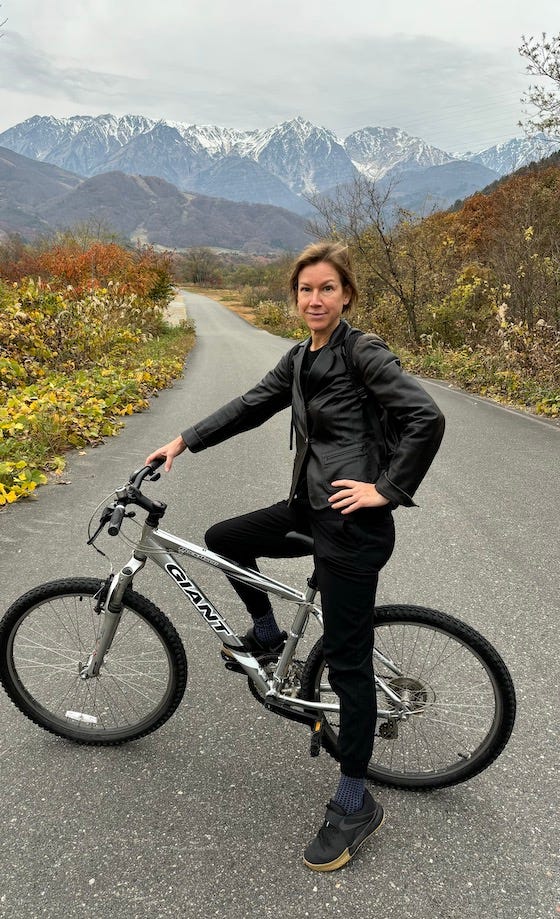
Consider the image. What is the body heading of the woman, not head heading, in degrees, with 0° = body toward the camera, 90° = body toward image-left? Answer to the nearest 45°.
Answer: approximately 45°

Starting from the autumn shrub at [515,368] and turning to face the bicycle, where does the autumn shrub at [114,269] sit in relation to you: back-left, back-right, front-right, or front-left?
back-right

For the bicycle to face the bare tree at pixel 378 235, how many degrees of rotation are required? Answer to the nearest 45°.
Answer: approximately 90° to its right

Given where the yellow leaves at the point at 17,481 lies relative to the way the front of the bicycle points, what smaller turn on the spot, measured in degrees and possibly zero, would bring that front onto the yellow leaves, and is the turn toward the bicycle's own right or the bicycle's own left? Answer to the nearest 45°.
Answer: approximately 45° to the bicycle's own right

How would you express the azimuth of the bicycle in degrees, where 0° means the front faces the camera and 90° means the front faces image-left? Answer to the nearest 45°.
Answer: approximately 90°
